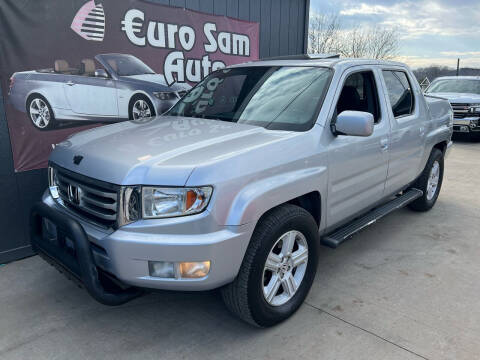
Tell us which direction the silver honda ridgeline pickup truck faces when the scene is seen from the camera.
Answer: facing the viewer and to the left of the viewer
